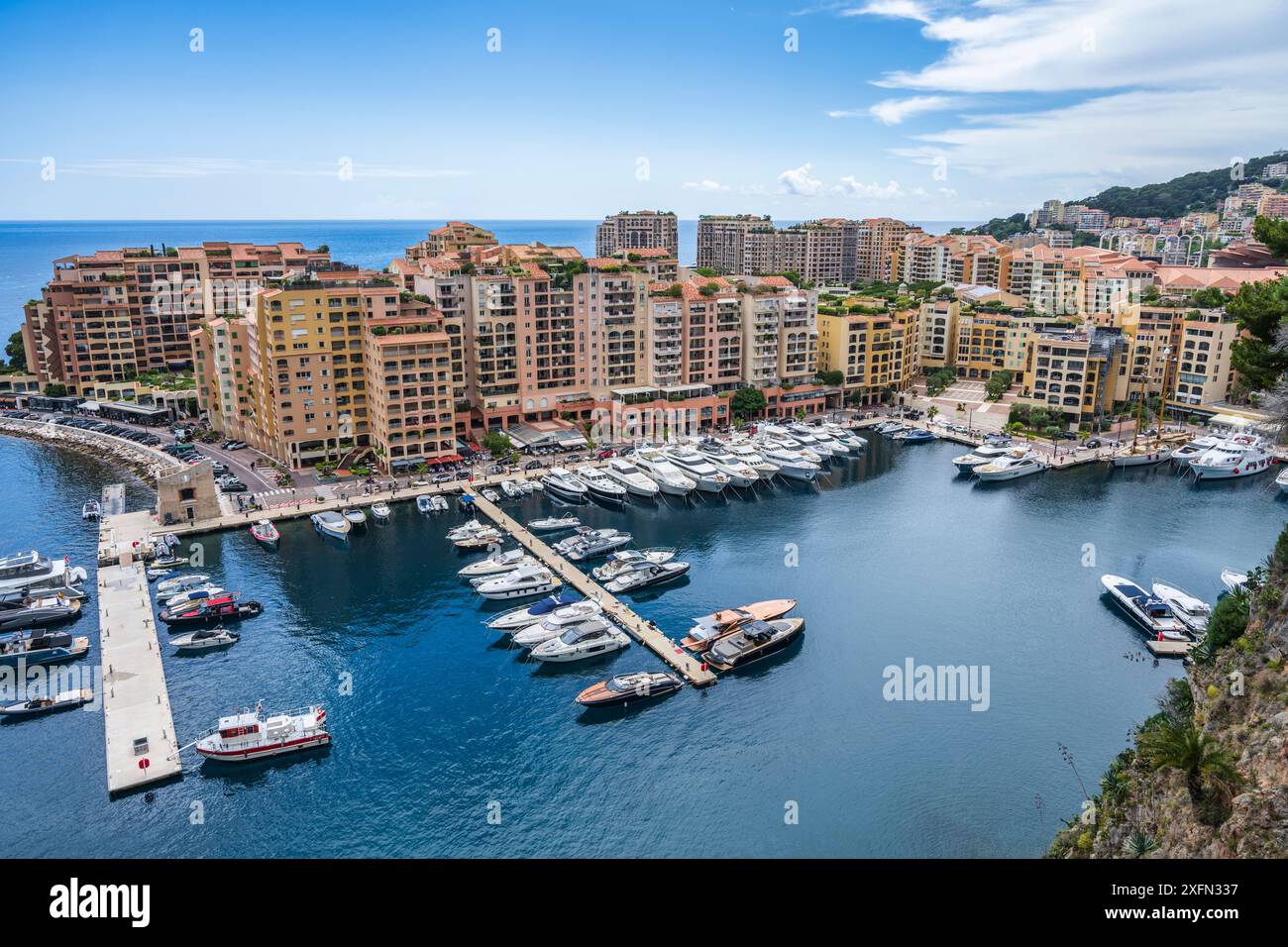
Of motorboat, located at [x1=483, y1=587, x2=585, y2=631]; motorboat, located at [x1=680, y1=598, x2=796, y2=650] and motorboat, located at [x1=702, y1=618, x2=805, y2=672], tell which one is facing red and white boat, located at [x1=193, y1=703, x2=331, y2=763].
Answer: motorboat, located at [x1=483, y1=587, x2=585, y2=631]

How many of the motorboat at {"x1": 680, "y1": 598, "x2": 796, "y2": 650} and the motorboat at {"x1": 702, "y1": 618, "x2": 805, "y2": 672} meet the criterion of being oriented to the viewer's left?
0

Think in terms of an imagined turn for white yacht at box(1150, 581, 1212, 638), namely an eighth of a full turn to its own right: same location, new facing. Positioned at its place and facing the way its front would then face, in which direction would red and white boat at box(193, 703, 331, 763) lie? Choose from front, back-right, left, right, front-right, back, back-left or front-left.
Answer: back-left

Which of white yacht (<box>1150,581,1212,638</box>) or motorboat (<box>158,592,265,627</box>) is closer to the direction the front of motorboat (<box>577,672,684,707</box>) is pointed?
the motorboat

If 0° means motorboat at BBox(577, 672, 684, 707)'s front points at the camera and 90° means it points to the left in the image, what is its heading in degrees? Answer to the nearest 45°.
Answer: approximately 45°

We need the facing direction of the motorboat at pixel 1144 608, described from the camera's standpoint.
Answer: facing away from the viewer and to the left of the viewer

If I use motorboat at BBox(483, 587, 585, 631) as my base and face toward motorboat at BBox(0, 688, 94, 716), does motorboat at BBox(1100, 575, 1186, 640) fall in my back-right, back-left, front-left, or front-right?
back-left

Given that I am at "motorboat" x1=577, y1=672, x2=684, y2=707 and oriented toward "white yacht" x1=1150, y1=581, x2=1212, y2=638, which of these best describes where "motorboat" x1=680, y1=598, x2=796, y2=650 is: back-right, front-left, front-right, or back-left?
front-left

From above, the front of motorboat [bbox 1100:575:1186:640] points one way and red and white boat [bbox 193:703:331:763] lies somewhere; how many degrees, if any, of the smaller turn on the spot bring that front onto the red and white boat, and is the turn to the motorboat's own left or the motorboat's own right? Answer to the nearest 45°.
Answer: approximately 90° to the motorboat's own left

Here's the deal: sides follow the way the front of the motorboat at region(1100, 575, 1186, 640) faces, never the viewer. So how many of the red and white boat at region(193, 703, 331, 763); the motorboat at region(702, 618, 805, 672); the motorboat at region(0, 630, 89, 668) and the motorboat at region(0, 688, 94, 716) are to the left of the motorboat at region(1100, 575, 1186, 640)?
4

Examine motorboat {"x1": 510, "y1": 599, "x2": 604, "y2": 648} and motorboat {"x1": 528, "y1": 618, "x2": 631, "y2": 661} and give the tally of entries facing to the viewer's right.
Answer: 0

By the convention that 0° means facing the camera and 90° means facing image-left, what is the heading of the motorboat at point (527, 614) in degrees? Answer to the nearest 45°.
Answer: approximately 45°

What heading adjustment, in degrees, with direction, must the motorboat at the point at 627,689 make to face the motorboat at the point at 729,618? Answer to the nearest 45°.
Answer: approximately 180°

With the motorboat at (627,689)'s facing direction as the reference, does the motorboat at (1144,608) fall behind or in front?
behind

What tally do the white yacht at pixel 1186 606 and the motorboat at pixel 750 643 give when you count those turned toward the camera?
0

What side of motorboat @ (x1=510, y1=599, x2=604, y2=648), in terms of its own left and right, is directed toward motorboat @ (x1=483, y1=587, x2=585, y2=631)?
right

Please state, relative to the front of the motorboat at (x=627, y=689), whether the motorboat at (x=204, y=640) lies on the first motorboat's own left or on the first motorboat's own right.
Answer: on the first motorboat's own right

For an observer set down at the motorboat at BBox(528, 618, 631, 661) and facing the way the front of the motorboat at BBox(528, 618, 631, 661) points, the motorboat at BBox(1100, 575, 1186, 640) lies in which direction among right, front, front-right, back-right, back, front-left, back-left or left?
back-left

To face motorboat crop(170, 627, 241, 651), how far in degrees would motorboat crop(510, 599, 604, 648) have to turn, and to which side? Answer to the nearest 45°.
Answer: approximately 45° to its right

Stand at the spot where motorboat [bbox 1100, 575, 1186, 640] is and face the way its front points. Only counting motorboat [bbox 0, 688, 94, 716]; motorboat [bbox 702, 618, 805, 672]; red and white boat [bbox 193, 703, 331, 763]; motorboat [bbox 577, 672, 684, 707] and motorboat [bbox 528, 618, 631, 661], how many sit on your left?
5

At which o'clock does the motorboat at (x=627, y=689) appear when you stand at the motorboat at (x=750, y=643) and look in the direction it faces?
the motorboat at (x=627, y=689) is roughly at 6 o'clock from the motorboat at (x=750, y=643).
